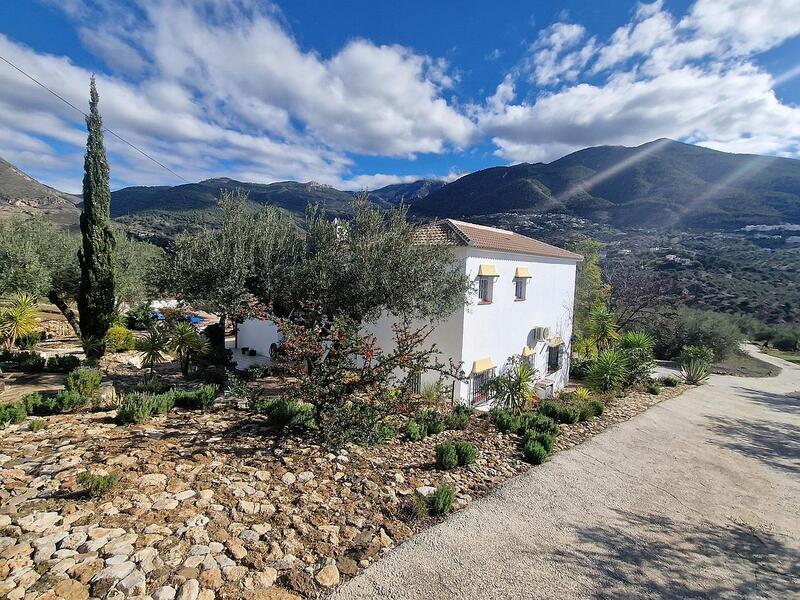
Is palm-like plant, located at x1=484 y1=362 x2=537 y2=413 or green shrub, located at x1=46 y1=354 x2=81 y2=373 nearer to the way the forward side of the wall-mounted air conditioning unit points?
the palm-like plant

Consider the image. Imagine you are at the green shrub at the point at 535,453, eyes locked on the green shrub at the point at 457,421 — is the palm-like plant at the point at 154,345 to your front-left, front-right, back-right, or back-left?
front-left

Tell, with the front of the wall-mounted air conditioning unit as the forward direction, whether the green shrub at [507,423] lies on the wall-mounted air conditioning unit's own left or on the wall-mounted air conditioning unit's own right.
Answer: on the wall-mounted air conditioning unit's own right

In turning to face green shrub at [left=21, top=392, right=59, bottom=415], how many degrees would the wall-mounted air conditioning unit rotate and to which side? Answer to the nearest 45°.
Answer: approximately 90° to its right

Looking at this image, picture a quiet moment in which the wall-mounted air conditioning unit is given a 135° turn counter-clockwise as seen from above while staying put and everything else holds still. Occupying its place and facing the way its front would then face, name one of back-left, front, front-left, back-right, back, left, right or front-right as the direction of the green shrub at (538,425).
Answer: back

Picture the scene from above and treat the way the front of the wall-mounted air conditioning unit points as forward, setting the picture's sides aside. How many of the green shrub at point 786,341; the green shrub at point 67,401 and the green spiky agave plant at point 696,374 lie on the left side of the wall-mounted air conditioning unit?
2

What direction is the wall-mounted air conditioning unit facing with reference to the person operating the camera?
facing the viewer and to the right of the viewer

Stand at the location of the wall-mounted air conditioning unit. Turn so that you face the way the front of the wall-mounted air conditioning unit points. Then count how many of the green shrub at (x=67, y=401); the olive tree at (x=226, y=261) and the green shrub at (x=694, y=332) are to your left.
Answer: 1

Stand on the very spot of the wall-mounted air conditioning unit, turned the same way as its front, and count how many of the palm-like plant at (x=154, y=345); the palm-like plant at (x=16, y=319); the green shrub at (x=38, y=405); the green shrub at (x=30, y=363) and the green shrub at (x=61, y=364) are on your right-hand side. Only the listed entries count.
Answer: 5

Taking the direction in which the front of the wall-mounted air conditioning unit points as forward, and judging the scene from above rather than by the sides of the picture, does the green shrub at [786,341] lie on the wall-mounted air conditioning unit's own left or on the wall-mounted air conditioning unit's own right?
on the wall-mounted air conditioning unit's own left

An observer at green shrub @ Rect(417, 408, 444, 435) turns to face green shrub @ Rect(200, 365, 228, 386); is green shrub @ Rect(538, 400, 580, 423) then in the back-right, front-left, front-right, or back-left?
back-right

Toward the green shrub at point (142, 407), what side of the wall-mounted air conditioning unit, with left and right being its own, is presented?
right

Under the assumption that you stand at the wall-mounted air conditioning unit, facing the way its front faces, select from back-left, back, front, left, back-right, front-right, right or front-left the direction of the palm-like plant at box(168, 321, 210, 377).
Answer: right

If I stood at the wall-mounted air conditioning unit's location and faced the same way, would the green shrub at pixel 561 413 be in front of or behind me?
in front

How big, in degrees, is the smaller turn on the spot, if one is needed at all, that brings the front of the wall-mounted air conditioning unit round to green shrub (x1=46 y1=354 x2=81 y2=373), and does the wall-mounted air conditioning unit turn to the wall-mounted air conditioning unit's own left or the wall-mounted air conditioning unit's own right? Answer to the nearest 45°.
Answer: approximately 90° to the wall-mounted air conditioning unit's own right

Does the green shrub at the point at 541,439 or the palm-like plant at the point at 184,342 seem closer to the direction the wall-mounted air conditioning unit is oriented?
the green shrub

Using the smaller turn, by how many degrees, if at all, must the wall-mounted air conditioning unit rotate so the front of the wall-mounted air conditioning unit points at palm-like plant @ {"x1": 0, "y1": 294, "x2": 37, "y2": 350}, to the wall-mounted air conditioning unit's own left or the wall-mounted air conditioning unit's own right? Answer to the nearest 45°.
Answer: approximately 90° to the wall-mounted air conditioning unit's own right

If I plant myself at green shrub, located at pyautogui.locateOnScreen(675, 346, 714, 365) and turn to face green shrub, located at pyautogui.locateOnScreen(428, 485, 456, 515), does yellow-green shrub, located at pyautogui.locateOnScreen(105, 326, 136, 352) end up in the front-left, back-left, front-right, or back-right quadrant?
front-right

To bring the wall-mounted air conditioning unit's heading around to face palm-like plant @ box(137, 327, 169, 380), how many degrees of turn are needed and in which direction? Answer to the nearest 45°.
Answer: approximately 90° to its right
